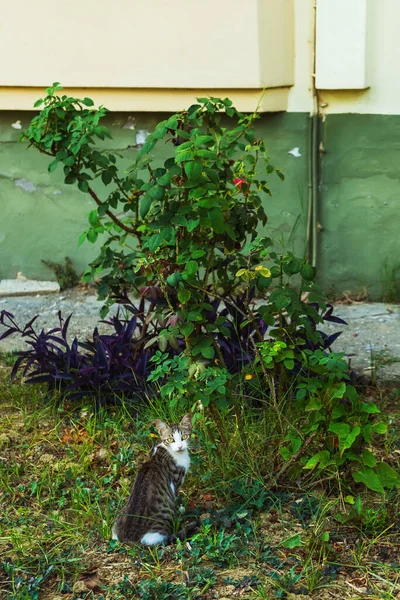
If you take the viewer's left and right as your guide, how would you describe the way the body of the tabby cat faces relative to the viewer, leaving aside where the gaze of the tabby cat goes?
facing away from the viewer and to the right of the viewer

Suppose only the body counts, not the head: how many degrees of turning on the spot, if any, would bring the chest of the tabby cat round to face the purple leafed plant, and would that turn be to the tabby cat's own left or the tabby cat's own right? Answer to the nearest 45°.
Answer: approximately 45° to the tabby cat's own left

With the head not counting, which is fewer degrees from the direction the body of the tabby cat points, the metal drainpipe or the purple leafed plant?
the metal drainpipe

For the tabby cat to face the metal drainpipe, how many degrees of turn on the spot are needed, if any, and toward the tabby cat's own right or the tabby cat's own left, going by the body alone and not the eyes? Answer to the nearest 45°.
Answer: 0° — it already faces it
